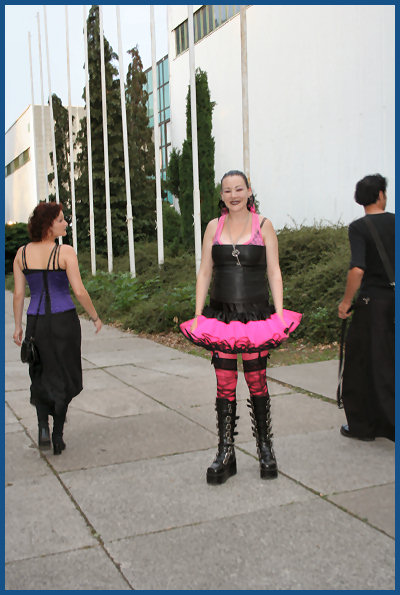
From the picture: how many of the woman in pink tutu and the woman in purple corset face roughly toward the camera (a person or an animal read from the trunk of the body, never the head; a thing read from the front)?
1

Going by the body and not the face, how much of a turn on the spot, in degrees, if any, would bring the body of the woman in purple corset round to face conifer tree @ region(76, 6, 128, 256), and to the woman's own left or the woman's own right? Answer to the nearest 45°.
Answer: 0° — they already face it

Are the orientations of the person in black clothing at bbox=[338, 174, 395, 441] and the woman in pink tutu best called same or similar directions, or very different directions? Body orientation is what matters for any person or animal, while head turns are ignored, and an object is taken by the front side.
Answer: very different directions

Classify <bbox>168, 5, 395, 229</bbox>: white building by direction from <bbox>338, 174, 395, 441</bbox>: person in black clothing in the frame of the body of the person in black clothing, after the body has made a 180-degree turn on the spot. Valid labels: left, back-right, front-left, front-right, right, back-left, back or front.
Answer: back

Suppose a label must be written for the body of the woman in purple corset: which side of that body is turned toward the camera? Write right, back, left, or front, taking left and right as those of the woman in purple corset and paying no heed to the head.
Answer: back

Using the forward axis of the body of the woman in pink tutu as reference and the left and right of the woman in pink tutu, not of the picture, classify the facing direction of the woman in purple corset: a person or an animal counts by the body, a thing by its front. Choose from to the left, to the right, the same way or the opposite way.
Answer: the opposite way

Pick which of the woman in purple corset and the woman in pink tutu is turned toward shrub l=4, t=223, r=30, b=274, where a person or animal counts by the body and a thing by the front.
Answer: the woman in purple corset

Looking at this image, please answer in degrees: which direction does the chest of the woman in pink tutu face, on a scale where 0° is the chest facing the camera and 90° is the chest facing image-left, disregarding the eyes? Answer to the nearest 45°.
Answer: approximately 0°

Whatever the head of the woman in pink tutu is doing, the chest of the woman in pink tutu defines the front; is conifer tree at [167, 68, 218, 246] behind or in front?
behind
